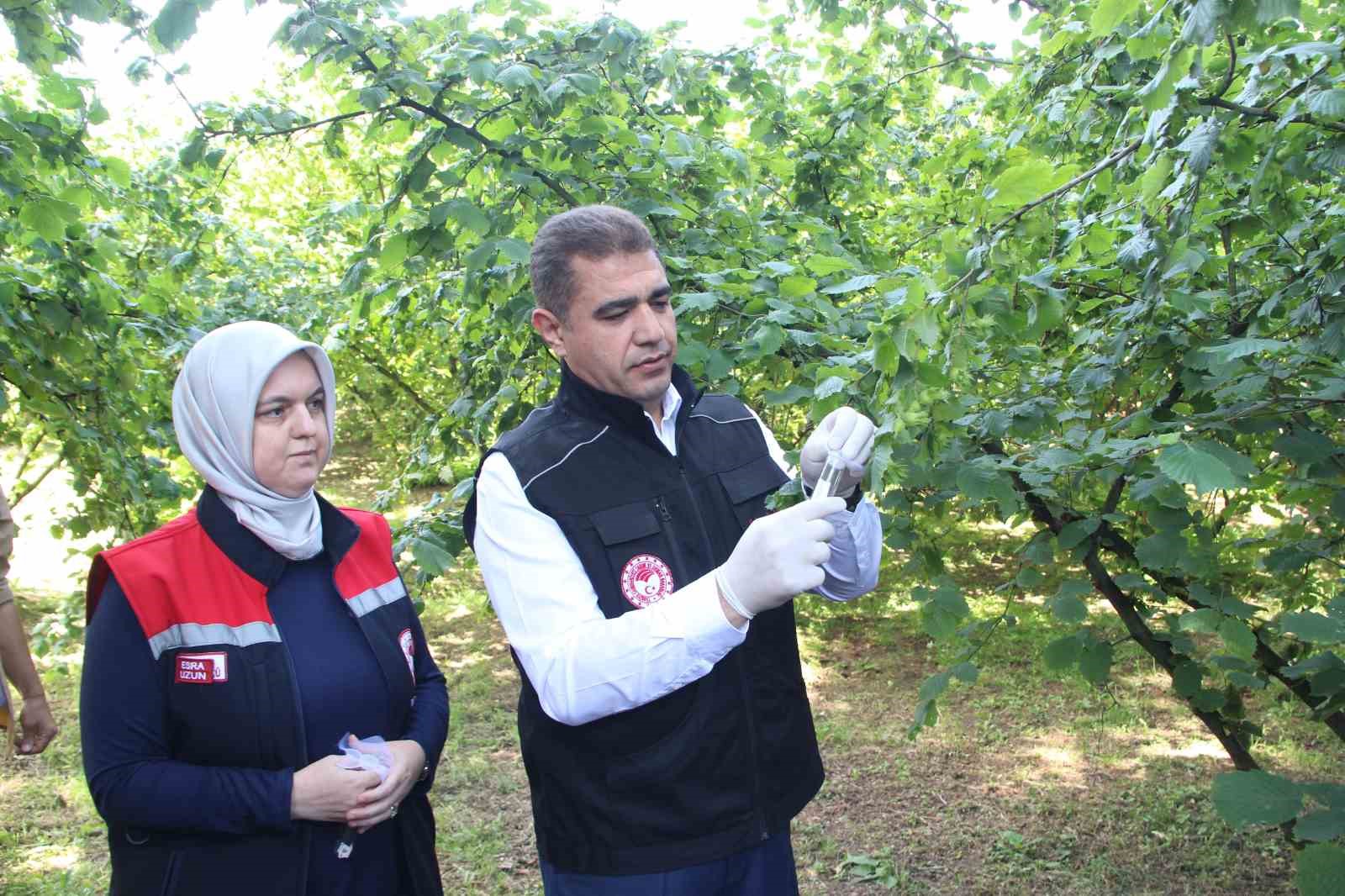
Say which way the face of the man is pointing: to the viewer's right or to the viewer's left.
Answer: to the viewer's right

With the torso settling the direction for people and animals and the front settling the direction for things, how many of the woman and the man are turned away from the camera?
0

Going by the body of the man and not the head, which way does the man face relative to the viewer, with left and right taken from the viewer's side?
facing the viewer and to the right of the viewer

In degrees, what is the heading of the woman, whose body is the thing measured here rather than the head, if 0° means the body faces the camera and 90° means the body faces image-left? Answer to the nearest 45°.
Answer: approximately 315°
